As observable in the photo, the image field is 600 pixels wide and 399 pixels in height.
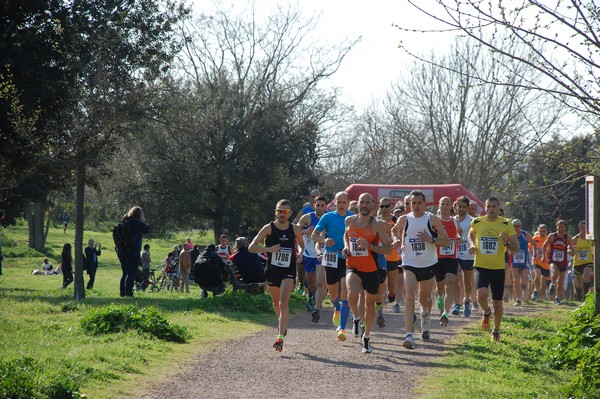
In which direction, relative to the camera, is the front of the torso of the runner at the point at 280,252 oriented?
toward the camera

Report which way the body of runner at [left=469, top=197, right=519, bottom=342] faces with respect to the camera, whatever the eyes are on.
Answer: toward the camera

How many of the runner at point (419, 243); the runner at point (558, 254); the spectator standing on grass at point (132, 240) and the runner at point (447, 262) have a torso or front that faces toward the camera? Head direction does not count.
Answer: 3

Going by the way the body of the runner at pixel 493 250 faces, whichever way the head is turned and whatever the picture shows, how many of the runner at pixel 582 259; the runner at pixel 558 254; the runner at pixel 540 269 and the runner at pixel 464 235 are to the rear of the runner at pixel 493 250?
4

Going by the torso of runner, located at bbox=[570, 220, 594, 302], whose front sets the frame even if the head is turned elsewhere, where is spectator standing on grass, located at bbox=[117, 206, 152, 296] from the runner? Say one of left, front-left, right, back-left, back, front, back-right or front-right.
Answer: front-right

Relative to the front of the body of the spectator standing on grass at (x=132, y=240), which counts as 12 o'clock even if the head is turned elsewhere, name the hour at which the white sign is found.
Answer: The white sign is roughly at 2 o'clock from the spectator standing on grass.

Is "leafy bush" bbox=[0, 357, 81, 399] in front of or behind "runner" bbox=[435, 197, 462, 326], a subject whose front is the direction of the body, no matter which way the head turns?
in front

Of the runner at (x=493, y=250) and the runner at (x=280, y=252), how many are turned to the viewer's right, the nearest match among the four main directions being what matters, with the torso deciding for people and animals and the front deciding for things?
0

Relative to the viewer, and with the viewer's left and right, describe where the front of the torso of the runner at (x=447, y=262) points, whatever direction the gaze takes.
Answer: facing the viewer

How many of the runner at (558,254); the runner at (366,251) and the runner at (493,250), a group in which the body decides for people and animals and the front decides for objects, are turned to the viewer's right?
0

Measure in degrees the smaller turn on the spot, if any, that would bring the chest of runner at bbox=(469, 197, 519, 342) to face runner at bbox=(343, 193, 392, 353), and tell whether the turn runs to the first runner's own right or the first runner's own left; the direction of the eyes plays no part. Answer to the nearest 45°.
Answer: approximately 45° to the first runner's own right

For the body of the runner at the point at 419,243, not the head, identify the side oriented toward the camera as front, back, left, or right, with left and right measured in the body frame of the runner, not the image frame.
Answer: front
